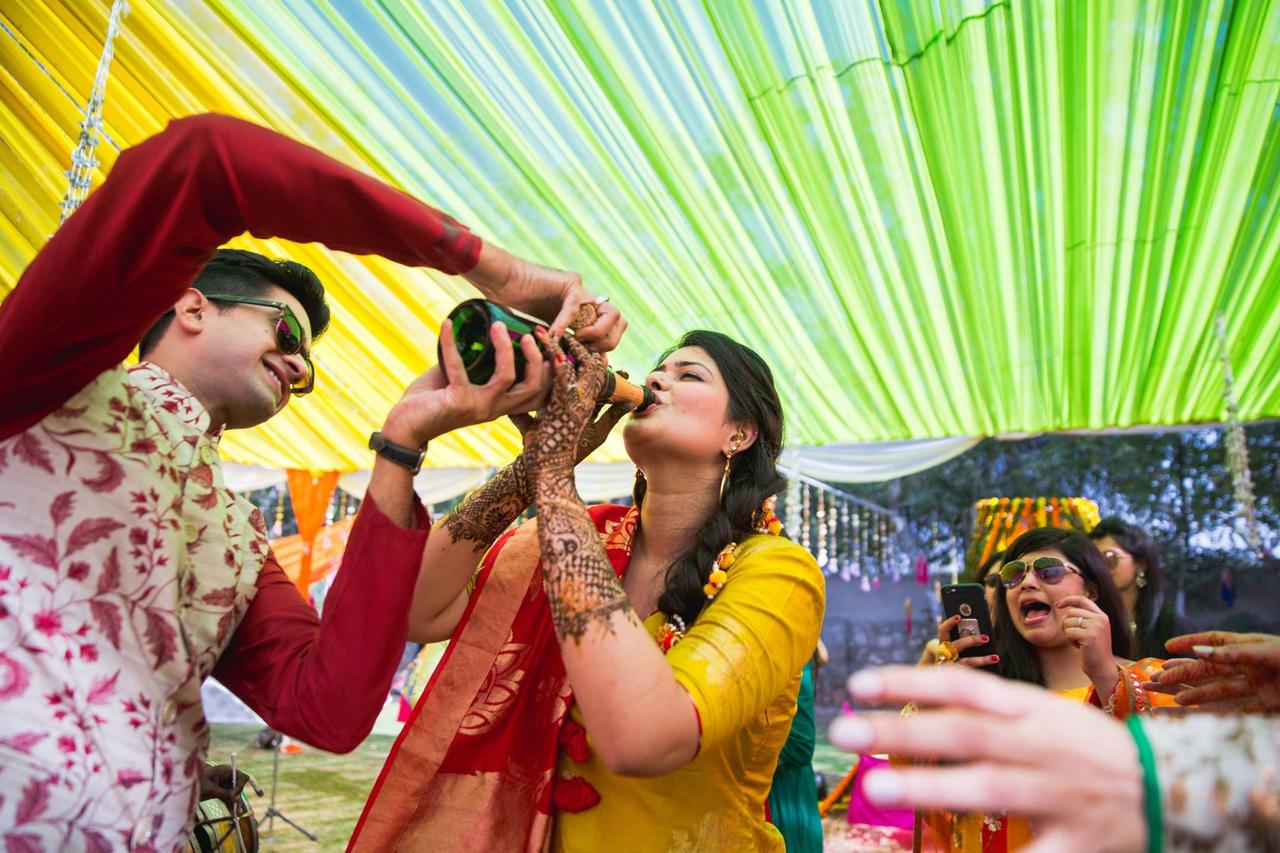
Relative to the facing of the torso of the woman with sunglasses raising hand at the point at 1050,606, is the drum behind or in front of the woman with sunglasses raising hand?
in front

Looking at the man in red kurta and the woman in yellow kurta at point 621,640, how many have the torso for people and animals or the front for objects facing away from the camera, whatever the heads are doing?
0

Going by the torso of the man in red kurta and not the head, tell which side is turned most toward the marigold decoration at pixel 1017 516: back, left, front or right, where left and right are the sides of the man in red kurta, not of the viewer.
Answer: left

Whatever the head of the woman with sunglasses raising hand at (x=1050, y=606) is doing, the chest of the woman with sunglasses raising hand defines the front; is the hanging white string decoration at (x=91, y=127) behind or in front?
in front

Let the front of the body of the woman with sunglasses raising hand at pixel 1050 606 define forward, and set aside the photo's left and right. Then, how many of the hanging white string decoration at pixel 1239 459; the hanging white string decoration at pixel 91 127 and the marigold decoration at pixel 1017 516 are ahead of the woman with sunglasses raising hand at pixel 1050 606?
1

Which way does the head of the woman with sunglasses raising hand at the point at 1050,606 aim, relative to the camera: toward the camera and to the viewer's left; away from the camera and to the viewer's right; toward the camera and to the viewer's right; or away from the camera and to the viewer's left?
toward the camera and to the viewer's left

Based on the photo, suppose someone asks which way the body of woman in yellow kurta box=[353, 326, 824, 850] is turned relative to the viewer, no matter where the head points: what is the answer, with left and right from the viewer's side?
facing the viewer and to the left of the viewer

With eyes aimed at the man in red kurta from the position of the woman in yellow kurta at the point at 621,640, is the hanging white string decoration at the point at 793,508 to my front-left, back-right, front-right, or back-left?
back-right

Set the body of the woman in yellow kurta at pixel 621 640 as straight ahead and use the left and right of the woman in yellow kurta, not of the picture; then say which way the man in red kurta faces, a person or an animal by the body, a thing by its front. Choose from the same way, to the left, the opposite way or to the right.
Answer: to the left

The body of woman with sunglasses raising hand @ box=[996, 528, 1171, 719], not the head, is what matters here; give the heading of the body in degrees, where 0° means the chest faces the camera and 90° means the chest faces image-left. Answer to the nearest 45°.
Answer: approximately 45°

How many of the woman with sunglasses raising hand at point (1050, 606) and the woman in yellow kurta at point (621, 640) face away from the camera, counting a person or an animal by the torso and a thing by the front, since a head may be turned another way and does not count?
0
